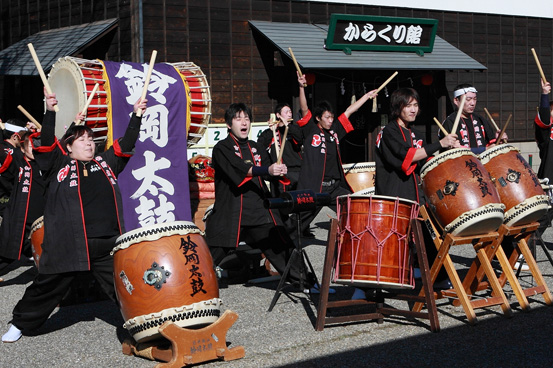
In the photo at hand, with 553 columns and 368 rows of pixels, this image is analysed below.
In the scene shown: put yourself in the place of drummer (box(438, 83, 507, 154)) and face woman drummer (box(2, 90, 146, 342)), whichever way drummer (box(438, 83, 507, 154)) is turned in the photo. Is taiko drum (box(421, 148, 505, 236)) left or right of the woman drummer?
left

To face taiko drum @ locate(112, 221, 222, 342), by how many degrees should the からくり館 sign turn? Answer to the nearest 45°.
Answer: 0° — it already faces it

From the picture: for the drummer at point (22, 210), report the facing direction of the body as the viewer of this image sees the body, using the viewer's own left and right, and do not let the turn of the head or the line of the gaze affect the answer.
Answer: facing the viewer and to the right of the viewer

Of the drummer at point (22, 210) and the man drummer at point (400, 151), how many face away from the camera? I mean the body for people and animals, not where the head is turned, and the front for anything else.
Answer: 0

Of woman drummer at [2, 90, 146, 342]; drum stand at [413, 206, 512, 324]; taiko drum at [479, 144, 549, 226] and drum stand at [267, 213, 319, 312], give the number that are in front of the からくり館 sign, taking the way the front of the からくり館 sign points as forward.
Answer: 4

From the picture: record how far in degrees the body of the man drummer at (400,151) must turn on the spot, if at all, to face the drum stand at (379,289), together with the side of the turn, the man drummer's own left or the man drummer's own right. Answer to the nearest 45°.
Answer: approximately 45° to the man drummer's own right

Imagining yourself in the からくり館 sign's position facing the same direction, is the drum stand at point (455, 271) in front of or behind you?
in front

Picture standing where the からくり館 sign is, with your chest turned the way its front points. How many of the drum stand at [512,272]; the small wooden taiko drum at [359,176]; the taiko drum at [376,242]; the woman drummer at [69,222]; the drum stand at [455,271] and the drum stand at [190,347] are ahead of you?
6

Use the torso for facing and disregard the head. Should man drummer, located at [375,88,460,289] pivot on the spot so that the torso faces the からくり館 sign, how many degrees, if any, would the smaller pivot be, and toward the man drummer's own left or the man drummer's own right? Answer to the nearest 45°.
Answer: approximately 135° to the man drummer's own left

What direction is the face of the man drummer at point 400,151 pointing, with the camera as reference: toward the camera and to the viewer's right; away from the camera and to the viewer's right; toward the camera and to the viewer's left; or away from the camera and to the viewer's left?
toward the camera and to the viewer's right

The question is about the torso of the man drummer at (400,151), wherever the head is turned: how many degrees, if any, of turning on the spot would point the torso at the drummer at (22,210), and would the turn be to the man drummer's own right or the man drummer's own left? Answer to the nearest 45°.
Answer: approximately 135° to the man drummer's own right

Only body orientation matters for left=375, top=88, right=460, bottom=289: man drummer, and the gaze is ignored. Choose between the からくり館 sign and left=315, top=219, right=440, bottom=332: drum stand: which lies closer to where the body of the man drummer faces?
the drum stand

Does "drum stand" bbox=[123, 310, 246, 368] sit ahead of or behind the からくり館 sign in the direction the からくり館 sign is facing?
ahead

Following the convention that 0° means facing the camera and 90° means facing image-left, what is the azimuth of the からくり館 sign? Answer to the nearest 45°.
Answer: approximately 0°
